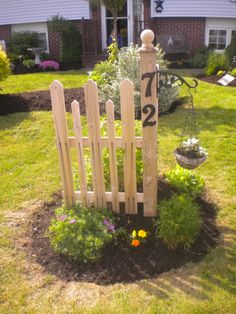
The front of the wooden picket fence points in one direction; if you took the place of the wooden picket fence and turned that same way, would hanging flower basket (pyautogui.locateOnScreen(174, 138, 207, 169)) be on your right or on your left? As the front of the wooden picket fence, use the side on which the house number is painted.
on your left

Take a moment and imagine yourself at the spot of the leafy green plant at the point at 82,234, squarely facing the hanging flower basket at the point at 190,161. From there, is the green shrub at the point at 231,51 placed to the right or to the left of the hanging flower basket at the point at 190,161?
left

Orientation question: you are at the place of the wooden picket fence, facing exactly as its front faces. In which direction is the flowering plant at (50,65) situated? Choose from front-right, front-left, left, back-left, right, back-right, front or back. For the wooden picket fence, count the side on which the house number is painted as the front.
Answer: back

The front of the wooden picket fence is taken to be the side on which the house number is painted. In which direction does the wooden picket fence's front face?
toward the camera

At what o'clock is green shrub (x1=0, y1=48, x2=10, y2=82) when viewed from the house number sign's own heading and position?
The green shrub is roughly at 5 o'clock from the house number sign.

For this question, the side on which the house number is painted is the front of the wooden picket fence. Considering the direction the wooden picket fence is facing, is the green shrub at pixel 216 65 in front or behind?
behind

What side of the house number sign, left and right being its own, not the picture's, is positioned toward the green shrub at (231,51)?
back

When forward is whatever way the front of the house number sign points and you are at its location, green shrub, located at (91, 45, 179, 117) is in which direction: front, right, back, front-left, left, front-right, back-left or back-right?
back

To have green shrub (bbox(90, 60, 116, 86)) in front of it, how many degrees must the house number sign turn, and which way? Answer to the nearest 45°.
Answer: approximately 180°

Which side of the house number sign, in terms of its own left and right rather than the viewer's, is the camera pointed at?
front

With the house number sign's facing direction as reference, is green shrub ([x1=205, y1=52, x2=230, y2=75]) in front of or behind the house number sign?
behind
